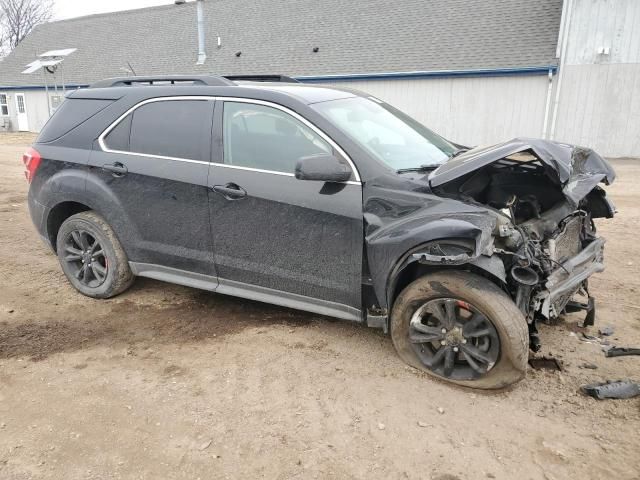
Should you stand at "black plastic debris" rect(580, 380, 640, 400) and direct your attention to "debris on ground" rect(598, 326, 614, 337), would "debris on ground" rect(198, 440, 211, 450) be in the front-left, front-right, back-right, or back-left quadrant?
back-left

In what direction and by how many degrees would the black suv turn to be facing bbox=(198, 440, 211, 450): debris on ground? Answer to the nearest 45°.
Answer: approximately 90° to its right

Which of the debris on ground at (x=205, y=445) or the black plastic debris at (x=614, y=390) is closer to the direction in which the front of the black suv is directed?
the black plastic debris

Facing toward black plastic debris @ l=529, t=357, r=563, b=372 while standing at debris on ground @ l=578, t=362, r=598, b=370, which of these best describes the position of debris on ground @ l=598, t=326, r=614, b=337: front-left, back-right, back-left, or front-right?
back-right

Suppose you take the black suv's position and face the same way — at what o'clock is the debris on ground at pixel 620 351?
The debris on ground is roughly at 11 o'clock from the black suv.

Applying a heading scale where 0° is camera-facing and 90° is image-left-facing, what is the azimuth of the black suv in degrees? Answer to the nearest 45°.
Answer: approximately 315°
